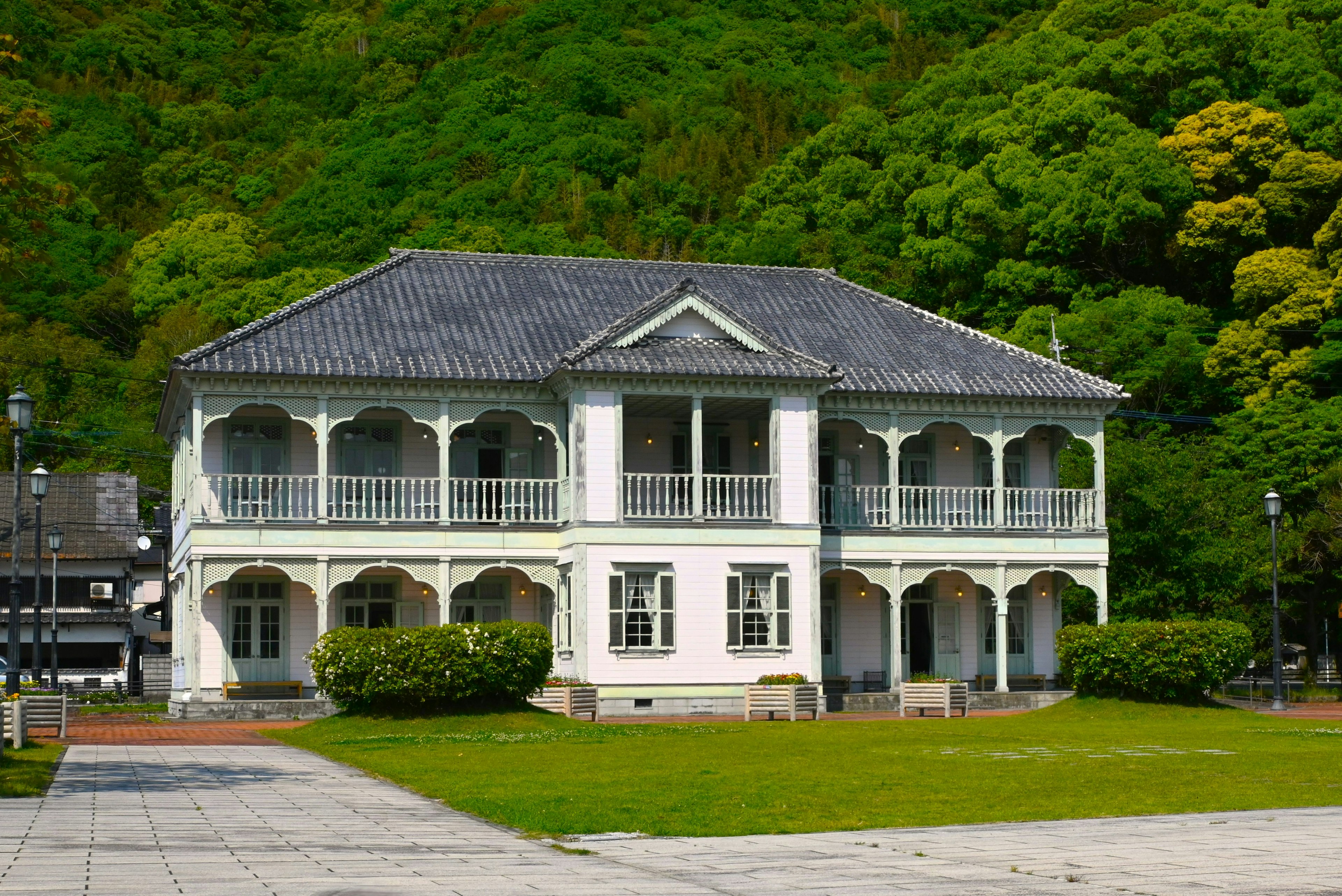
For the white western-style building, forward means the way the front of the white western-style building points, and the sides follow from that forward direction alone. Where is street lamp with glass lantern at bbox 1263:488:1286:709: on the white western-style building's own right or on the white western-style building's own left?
on the white western-style building's own left

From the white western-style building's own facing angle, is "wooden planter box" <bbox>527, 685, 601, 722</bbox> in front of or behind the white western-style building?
in front

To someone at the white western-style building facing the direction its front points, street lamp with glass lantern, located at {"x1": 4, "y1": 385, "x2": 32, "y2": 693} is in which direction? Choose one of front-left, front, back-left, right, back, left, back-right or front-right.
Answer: front-right

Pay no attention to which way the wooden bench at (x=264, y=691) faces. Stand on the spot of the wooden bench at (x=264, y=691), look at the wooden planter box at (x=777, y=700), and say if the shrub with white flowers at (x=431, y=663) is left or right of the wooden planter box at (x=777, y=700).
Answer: right

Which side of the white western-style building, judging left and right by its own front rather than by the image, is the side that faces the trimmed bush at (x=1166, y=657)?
left

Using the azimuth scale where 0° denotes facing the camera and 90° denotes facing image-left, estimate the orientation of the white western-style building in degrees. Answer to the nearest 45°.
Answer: approximately 0°

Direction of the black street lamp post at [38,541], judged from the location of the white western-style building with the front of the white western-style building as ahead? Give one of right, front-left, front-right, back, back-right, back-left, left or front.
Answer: right

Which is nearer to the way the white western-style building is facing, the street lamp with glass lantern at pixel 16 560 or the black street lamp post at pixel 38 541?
the street lamp with glass lantern

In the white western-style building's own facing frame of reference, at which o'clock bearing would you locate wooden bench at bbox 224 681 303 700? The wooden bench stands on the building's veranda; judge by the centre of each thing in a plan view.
The wooden bench is roughly at 3 o'clock from the white western-style building.

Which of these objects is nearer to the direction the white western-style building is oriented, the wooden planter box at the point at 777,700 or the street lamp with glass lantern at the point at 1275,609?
the wooden planter box

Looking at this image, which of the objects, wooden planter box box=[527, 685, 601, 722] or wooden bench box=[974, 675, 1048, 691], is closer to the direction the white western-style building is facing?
the wooden planter box
